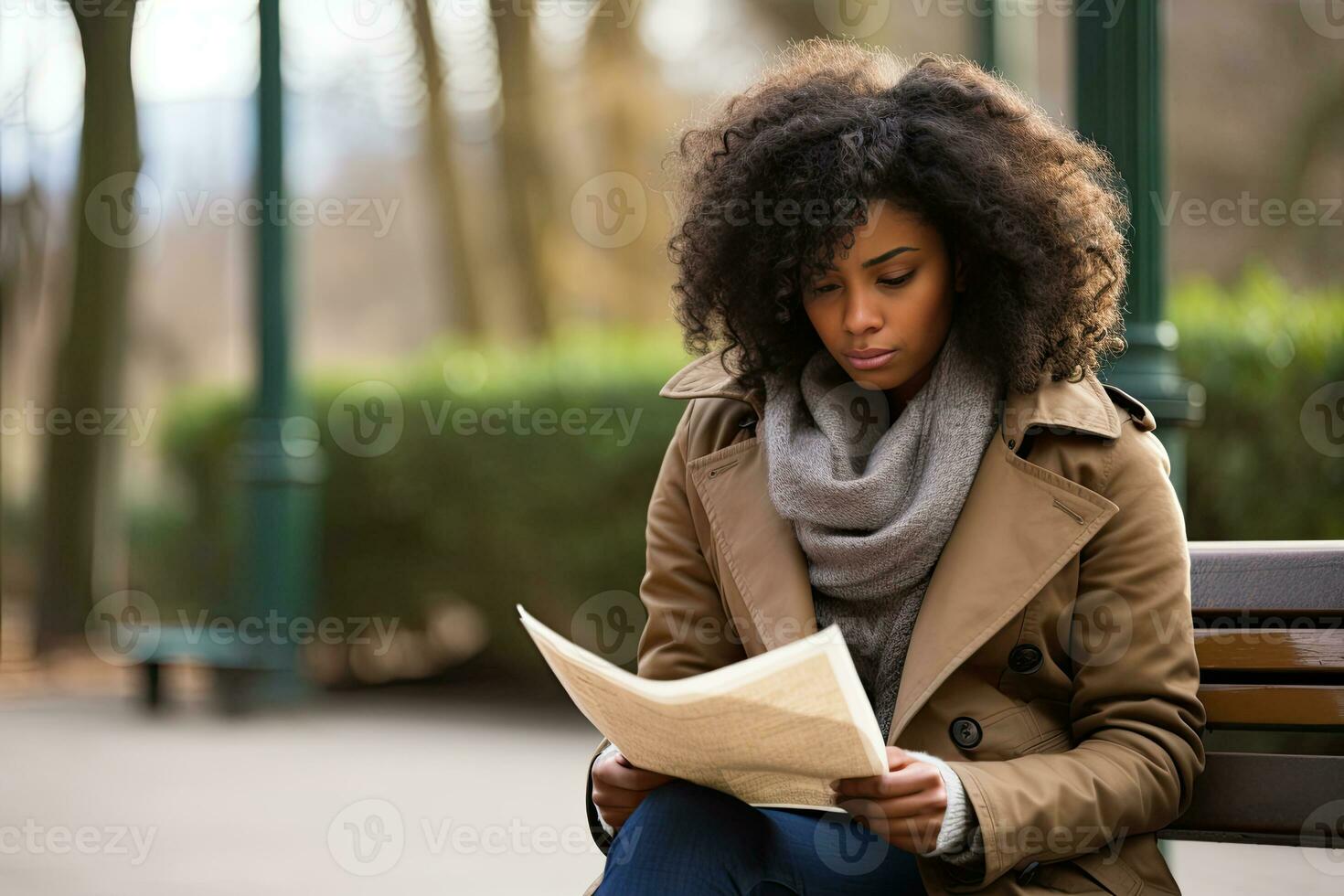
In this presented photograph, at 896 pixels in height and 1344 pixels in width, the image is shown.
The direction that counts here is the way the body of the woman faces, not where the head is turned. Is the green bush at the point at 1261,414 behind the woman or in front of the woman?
behind

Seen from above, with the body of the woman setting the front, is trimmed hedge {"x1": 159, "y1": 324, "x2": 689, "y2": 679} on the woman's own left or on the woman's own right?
on the woman's own right

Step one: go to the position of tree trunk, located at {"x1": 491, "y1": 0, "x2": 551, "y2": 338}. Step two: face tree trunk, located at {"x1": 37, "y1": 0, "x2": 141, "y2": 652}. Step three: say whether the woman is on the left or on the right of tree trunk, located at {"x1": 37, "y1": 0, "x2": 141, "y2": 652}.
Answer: left

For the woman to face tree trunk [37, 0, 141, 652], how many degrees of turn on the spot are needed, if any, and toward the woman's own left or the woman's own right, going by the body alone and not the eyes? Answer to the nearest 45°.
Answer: approximately 90° to the woman's own right

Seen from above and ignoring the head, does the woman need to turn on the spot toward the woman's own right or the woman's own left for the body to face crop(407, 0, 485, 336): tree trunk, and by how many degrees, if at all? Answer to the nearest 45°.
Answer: approximately 135° to the woman's own right

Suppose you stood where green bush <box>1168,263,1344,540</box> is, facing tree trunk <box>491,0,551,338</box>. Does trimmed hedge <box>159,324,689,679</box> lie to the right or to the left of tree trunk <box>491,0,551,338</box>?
left

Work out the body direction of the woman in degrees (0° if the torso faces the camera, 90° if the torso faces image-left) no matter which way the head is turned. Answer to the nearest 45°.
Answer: approximately 45°

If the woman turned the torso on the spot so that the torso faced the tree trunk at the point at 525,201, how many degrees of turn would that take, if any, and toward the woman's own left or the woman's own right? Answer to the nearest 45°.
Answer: approximately 135° to the woman's own right

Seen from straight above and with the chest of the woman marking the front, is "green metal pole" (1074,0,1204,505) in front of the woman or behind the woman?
behind
